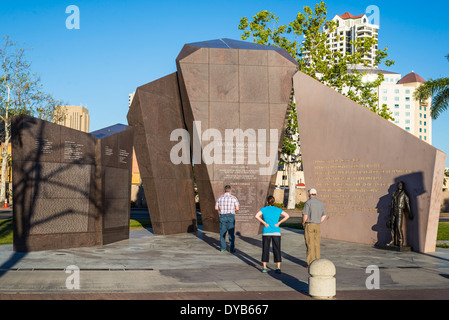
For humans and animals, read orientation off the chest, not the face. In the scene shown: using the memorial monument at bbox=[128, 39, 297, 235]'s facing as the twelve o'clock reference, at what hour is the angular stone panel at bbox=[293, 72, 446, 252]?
The angular stone panel is roughly at 10 o'clock from the memorial monument.

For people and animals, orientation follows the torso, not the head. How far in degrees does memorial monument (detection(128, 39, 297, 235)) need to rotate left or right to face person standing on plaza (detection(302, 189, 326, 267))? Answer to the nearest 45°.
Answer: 0° — it already faces them

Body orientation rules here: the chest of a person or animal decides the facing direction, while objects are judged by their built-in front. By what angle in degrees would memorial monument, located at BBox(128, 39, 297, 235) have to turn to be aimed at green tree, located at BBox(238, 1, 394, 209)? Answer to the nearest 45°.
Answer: approximately 180°

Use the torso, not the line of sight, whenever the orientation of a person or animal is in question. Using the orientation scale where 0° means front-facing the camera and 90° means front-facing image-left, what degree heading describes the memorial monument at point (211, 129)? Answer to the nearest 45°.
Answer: approximately 0°

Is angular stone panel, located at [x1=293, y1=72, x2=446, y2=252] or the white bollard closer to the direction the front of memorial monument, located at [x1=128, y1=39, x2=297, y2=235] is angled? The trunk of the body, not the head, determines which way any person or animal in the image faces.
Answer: the white bollard

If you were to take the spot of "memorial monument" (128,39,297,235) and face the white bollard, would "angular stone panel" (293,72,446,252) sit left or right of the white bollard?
left

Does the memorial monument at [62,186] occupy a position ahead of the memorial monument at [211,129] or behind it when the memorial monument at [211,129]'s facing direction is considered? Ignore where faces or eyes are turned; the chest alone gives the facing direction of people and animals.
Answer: ahead

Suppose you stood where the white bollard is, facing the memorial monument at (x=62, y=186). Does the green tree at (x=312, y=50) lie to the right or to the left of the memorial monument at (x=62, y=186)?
right

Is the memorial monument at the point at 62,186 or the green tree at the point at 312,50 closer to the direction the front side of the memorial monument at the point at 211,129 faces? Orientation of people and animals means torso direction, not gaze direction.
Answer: the memorial monument

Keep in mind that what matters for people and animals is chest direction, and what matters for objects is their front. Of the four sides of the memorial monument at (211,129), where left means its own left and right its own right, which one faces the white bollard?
front
